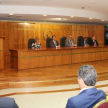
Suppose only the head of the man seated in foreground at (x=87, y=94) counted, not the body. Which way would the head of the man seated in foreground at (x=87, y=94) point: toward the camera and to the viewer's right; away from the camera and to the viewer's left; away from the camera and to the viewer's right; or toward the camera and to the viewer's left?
away from the camera and to the viewer's left

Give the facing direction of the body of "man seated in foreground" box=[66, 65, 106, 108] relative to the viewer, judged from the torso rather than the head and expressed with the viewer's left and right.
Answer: facing away from the viewer and to the left of the viewer
